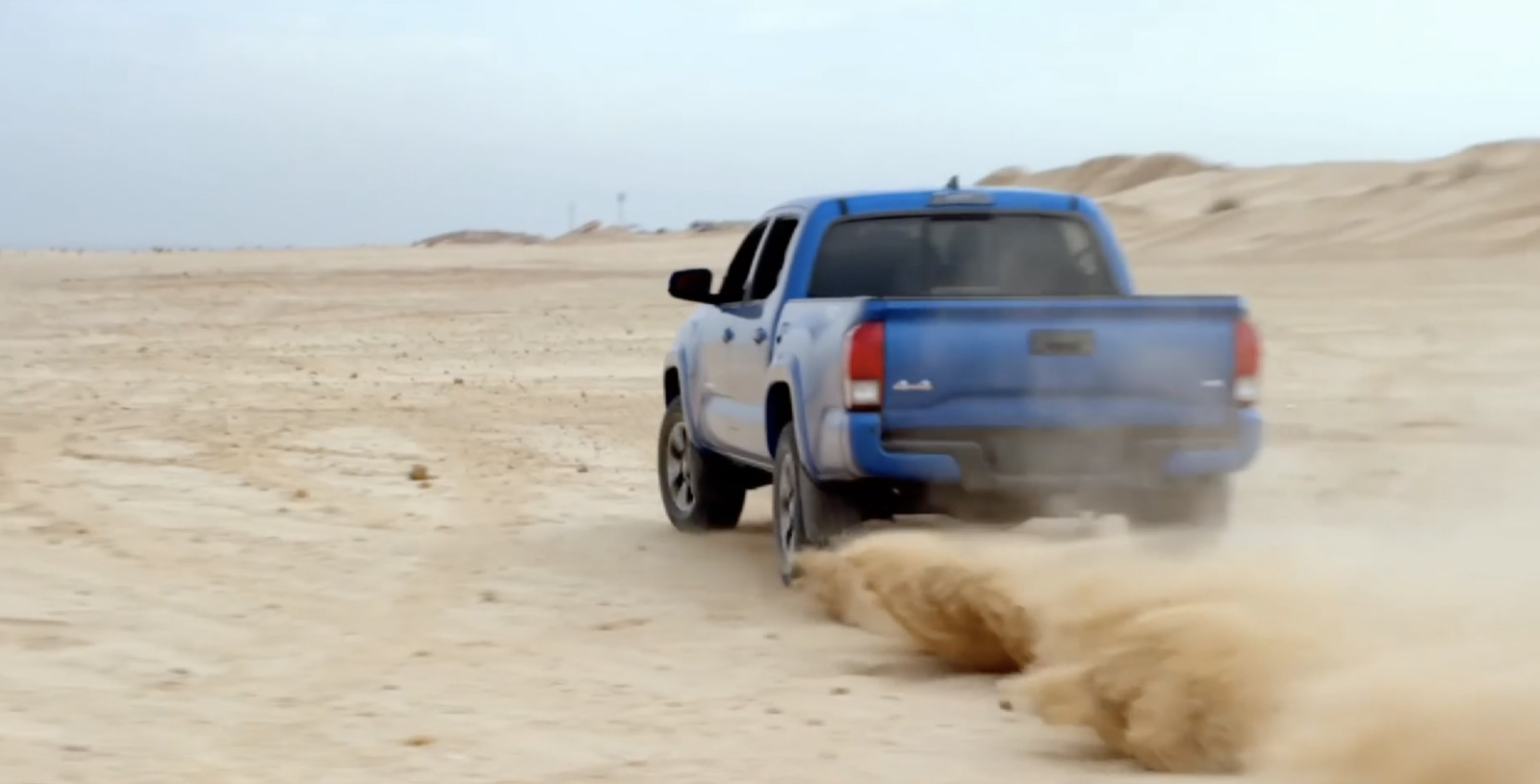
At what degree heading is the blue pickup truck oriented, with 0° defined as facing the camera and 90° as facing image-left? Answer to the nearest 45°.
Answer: approximately 135°
